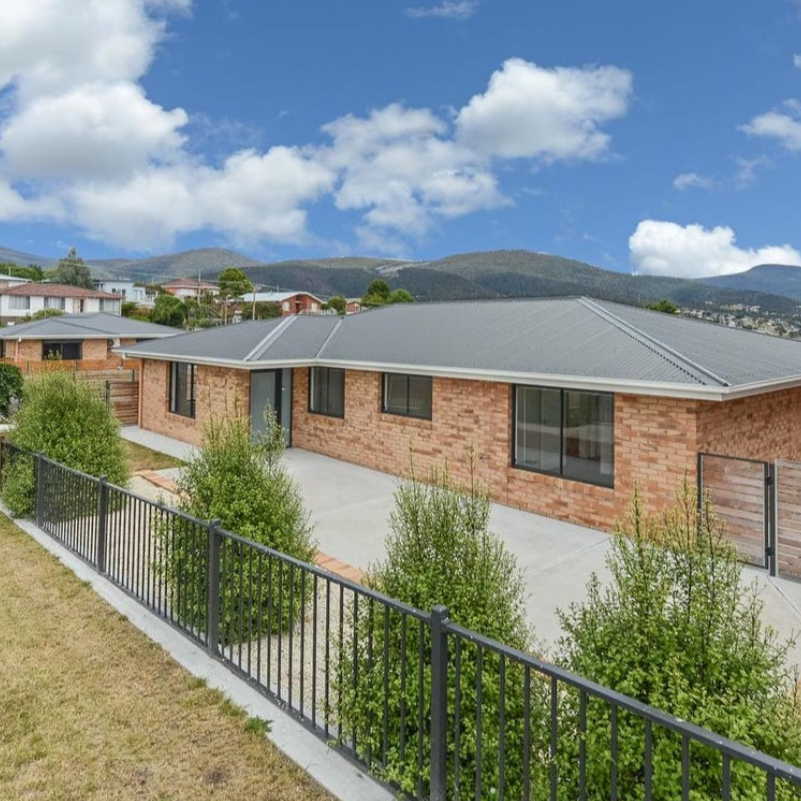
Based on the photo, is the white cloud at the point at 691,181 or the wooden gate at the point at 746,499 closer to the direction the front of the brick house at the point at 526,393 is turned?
the wooden gate

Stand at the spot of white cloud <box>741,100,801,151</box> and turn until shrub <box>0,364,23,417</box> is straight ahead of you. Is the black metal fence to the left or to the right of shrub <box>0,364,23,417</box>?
left

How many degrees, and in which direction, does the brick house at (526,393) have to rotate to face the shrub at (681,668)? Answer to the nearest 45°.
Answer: approximately 45° to its left

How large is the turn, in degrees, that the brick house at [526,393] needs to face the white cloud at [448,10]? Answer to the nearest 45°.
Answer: approximately 135° to its right

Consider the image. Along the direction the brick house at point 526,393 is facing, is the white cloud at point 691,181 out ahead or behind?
behind

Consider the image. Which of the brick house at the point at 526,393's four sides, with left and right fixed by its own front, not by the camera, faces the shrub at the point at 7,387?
right

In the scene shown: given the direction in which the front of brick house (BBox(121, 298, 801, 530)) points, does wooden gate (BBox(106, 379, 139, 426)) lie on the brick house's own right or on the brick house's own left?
on the brick house's own right

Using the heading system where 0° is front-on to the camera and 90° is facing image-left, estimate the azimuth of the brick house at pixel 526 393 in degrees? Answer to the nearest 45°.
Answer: approximately 45°

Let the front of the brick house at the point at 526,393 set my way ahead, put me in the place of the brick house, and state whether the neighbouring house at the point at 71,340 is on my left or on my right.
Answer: on my right

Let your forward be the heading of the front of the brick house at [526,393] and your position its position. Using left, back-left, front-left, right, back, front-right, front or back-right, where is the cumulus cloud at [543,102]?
back-right
